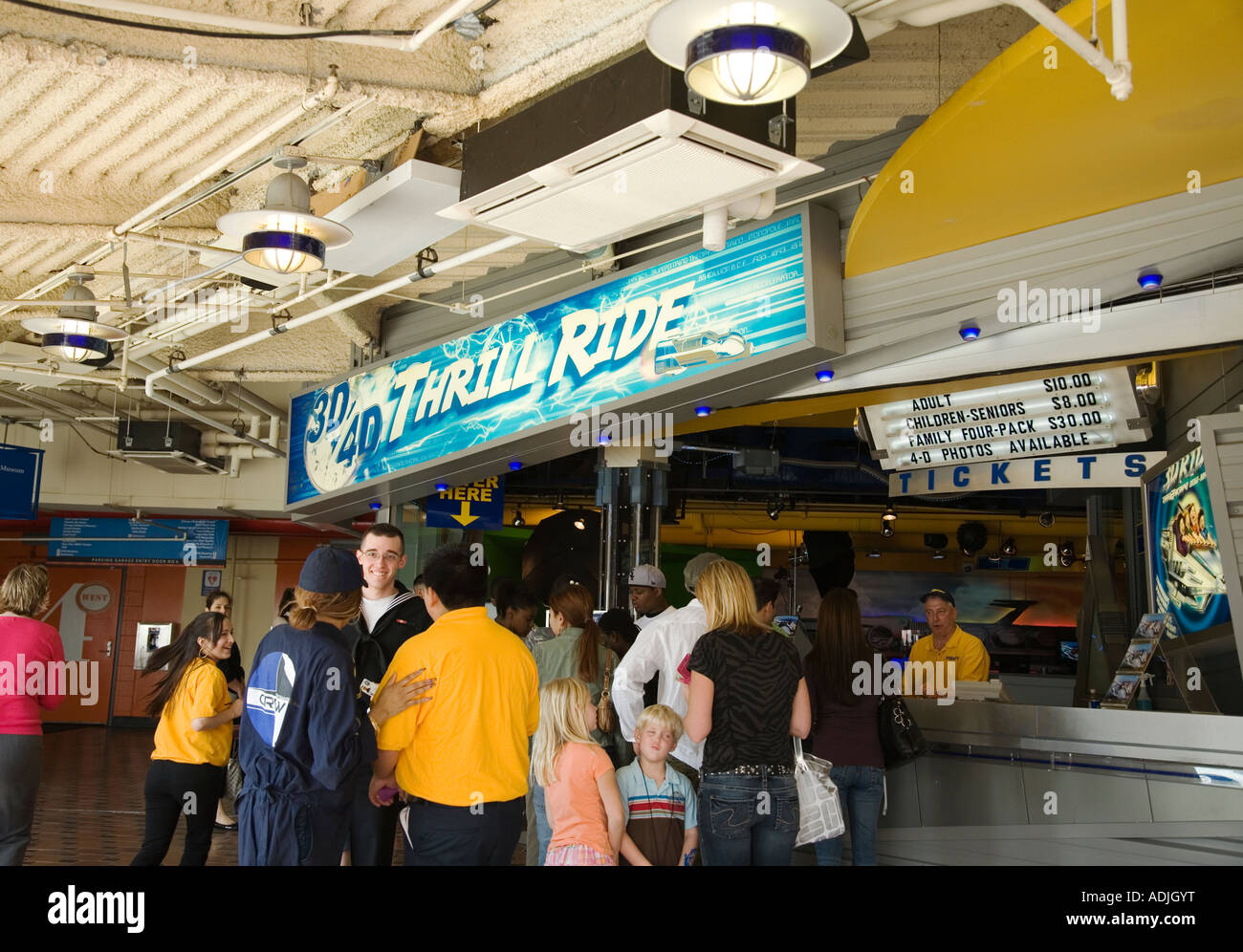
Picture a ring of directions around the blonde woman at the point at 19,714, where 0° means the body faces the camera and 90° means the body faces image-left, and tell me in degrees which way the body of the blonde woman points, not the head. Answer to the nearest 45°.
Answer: approximately 225°

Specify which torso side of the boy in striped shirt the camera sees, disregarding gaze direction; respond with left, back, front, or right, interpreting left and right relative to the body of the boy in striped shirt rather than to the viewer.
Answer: front

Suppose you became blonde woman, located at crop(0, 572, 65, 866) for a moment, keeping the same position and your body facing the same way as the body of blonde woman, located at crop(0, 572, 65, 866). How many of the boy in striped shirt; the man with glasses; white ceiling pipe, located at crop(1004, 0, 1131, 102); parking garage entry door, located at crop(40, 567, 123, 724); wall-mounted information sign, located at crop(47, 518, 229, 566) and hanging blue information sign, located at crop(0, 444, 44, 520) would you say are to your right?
3

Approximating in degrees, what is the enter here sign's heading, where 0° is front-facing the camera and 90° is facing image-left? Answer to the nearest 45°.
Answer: approximately 0°

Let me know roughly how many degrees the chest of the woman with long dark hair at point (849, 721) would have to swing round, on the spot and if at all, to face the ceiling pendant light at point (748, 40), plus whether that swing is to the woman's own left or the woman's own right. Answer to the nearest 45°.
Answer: approximately 180°

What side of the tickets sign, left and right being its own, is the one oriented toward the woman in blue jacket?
front

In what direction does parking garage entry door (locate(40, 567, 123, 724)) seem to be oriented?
toward the camera

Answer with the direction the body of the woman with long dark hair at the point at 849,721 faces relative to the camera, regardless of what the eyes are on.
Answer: away from the camera

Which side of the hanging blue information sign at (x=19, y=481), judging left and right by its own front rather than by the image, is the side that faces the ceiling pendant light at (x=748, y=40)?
front

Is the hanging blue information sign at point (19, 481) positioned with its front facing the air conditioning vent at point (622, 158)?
yes

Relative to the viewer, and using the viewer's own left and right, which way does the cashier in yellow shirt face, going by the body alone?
facing the viewer and to the left of the viewer

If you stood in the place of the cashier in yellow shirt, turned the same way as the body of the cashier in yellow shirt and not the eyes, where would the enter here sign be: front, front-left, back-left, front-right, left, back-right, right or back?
right

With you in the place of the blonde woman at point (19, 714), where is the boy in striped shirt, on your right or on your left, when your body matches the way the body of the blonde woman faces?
on your right

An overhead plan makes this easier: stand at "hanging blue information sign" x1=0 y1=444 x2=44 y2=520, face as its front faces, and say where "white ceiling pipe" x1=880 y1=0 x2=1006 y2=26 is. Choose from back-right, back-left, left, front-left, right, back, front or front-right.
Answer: front

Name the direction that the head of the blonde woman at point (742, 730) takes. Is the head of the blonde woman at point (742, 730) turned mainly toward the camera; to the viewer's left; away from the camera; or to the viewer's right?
away from the camera
